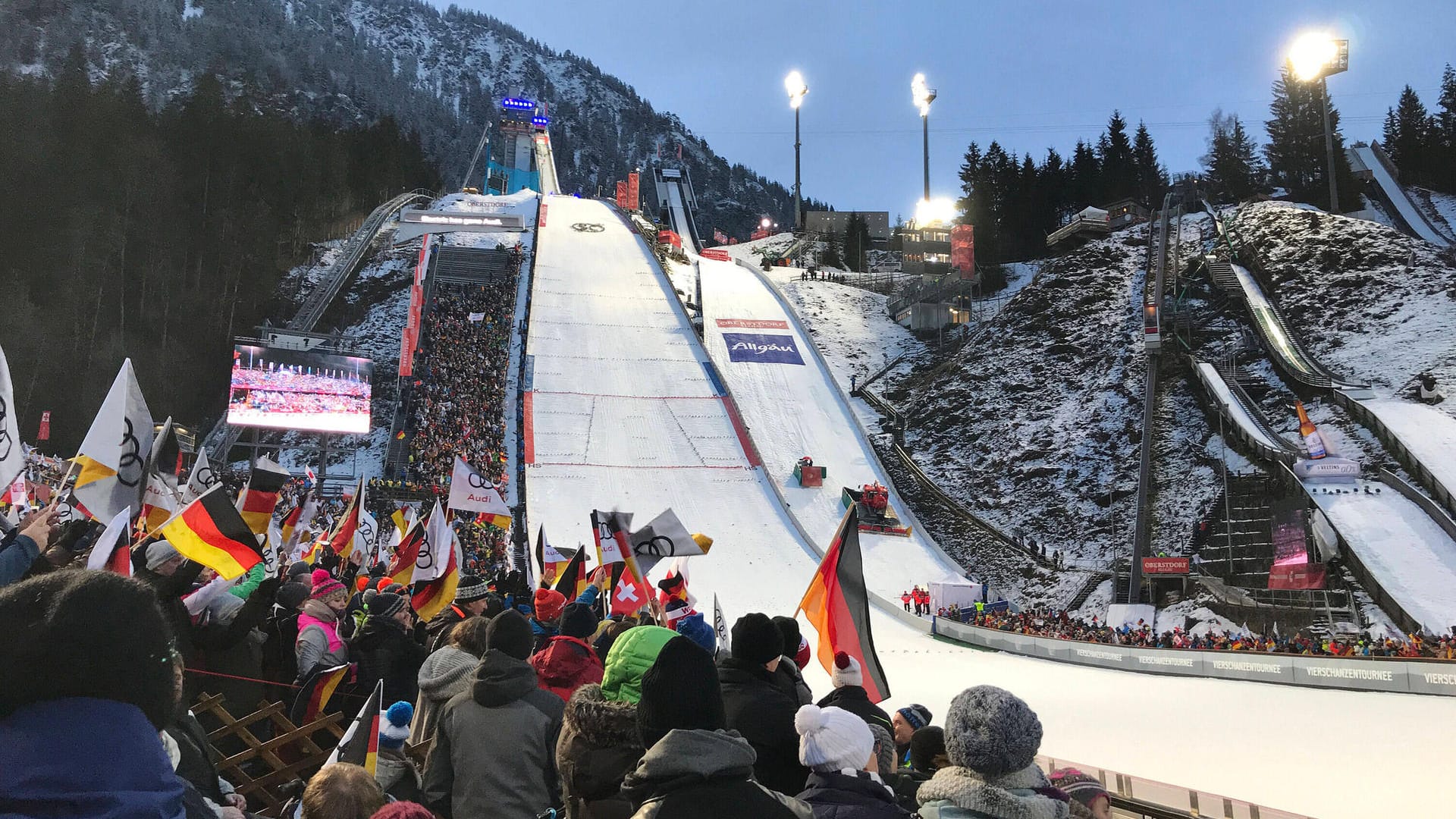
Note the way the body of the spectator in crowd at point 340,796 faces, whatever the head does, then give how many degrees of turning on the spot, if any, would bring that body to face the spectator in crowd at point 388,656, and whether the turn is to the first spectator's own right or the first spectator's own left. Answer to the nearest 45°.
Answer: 0° — they already face them

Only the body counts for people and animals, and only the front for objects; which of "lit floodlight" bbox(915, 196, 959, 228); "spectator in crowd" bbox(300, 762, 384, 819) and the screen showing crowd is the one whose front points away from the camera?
the spectator in crowd

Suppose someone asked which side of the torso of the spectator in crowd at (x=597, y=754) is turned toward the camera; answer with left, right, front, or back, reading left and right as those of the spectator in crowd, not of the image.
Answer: back

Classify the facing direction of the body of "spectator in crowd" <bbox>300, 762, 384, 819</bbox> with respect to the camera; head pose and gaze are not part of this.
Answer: away from the camera

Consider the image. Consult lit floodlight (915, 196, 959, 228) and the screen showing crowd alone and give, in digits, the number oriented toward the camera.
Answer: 2

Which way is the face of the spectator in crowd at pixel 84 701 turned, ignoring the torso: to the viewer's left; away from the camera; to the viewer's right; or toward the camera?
away from the camera

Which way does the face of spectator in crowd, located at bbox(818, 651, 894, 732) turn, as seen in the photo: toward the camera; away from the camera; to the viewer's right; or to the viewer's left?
away from the camera

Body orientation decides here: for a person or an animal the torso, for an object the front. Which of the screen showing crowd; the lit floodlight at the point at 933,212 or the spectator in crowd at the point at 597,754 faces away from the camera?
the spectator in crowd

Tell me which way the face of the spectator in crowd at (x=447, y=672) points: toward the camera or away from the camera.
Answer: away from the camera

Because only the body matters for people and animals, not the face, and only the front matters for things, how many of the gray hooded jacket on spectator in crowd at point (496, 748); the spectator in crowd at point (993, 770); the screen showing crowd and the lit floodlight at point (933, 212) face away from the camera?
2

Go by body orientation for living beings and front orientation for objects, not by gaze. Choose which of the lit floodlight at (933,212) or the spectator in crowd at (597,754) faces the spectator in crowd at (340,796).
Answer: the lit floodlight

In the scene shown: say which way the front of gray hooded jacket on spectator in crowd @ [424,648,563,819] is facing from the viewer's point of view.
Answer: away from the camera

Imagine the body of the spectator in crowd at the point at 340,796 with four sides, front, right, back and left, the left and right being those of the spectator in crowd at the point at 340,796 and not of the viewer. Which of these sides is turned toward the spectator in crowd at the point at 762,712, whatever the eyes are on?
right

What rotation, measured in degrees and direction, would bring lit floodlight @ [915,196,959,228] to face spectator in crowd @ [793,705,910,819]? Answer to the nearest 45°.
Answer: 0° — it already faces them
